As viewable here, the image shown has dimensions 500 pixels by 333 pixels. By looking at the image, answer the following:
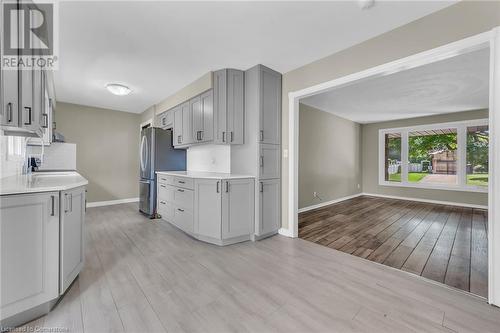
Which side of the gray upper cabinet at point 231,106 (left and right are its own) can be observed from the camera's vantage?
front

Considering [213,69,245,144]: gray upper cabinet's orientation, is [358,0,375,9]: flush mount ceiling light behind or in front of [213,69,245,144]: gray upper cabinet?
in front

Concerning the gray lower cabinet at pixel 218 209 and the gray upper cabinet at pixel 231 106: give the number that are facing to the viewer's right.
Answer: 0

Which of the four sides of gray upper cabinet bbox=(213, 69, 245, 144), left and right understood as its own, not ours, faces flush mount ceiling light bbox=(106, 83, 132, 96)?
right

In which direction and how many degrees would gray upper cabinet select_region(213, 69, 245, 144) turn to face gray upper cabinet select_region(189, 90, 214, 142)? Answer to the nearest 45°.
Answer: approximately 135° to its right

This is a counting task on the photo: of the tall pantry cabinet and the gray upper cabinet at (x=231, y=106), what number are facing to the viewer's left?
0

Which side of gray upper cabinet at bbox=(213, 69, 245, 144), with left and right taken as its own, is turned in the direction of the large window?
left

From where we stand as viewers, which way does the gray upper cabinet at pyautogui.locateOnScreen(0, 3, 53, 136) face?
facing the viewer and to the right of the viewer

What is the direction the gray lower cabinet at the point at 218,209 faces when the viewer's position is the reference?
facing the viewer and to the left of the viewer

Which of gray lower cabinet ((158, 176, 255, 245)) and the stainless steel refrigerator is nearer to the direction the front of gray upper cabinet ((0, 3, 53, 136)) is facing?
the gray lower cabinet

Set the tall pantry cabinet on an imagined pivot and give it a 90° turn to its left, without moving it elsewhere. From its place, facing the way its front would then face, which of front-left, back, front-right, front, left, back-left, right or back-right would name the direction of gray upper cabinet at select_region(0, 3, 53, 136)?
back

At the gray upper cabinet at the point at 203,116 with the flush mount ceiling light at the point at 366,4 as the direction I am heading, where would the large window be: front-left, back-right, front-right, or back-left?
front-left
